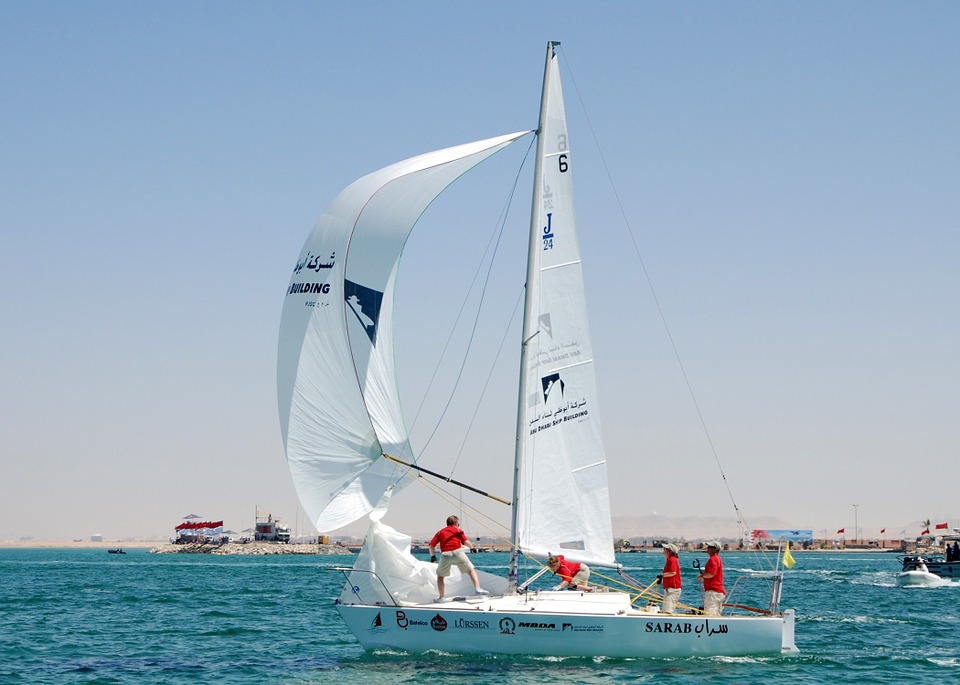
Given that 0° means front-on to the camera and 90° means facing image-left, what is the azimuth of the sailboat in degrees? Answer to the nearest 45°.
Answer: approximately 90°

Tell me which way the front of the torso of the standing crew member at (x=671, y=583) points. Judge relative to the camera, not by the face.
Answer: to the viewer's left

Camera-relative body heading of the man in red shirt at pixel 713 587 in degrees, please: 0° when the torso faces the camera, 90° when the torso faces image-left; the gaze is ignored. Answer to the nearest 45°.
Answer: approximately 90°

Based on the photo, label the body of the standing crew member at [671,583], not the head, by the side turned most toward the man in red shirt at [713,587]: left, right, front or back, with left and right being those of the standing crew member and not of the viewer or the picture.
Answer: back

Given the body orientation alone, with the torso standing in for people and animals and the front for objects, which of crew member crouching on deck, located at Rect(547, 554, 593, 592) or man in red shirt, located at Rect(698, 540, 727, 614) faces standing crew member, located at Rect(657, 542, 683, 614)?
the man in red shirt

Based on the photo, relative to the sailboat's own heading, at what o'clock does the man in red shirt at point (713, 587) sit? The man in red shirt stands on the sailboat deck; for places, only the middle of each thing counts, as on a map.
The man in red shirt is roughly at 6 o'clock from the sailboat.

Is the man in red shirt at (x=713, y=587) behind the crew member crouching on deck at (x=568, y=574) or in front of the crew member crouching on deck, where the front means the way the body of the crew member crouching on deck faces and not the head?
behind

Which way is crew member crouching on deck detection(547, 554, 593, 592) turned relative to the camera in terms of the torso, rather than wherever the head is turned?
to the viewer's left
